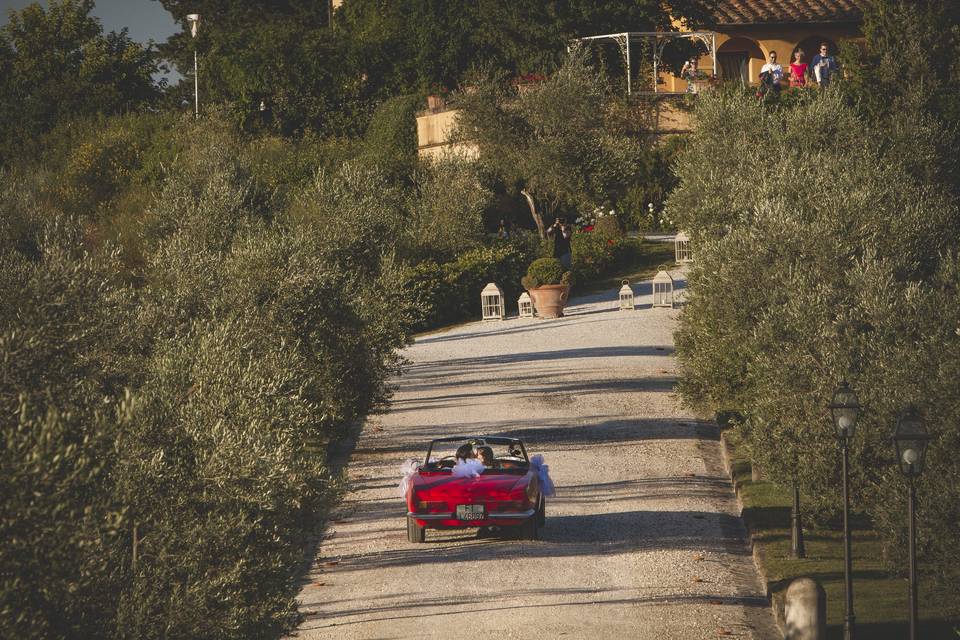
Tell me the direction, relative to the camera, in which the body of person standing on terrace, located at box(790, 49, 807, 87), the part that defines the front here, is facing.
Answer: toward the camera

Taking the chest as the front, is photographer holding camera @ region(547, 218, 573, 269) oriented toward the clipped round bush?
yes

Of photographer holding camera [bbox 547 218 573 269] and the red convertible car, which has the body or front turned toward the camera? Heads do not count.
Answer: the photographer holding camera

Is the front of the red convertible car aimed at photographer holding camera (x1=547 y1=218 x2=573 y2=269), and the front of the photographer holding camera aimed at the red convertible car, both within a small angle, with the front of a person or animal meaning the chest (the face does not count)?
yes

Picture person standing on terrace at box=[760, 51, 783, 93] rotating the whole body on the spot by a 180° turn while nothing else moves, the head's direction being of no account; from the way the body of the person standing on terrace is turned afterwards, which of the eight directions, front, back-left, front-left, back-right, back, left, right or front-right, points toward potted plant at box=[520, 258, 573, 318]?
back-left

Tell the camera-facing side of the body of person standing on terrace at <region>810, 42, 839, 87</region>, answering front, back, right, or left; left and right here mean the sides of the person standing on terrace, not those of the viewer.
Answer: front

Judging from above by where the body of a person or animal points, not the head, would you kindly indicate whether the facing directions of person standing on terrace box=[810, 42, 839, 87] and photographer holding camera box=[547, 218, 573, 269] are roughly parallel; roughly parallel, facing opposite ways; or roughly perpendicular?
roughly parallel

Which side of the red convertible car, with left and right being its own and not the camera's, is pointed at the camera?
back

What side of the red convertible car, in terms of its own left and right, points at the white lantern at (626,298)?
front

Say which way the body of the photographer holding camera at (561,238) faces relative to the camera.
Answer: toward the camera

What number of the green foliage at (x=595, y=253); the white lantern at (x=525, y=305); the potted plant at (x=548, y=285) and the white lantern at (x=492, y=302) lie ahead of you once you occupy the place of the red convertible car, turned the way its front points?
4

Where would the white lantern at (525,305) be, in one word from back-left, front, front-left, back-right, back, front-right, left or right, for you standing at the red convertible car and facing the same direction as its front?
front

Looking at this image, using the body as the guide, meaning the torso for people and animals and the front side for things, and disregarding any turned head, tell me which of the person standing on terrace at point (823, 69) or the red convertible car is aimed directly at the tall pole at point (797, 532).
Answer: the person standing on terrace

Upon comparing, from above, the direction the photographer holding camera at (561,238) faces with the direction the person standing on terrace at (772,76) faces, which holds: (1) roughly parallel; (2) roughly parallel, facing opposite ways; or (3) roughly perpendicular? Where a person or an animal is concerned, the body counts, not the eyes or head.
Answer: roughly parallel

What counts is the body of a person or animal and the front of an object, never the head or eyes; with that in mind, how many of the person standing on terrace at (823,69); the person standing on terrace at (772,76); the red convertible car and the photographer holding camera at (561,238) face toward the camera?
3

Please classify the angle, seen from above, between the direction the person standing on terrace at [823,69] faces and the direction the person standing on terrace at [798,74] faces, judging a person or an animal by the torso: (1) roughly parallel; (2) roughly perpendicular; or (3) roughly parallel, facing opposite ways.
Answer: roughly parallel

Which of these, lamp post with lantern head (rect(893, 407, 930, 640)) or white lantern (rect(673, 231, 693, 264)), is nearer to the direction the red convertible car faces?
the white lantern

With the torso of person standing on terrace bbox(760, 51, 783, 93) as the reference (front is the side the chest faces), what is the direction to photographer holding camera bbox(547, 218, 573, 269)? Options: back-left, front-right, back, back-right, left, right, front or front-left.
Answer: right
